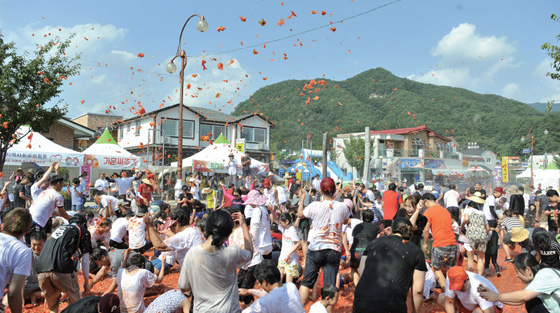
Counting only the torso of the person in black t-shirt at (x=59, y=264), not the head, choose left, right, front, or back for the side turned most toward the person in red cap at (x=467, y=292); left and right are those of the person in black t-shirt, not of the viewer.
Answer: right

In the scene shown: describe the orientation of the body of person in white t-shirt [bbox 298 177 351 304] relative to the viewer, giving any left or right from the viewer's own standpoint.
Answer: facing away from the viewer

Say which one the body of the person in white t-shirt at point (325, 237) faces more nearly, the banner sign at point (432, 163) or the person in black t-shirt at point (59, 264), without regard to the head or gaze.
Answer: the banner sign

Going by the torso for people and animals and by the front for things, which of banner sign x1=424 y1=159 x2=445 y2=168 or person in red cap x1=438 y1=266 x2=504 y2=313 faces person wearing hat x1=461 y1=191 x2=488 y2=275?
the banner sign

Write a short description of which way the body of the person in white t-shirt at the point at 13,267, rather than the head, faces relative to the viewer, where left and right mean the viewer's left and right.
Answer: facing away from the viewer and to the right of the viewer

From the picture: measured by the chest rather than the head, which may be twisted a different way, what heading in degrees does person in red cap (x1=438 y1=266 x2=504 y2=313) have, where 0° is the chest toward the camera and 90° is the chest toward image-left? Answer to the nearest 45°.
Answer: approximately 45°

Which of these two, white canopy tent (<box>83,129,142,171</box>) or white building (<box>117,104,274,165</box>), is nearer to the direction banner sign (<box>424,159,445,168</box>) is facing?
the white canopy tent
